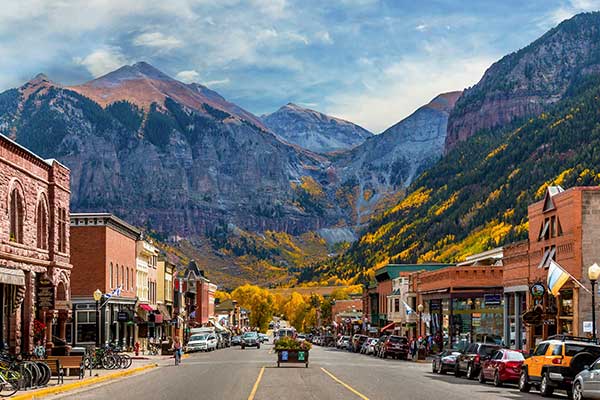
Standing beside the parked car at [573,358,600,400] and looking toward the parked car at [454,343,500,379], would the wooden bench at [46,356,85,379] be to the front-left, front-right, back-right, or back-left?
front-left

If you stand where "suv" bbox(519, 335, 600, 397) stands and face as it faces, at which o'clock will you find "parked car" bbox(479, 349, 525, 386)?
The parked car is roughly at 1 o'clock from the suv.

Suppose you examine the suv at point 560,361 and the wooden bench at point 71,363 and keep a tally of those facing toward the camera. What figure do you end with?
1

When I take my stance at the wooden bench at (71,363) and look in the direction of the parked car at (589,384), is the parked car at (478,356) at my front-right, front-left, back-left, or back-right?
front-left

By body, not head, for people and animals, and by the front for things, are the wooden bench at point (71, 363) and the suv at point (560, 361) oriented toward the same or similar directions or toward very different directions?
very different directions

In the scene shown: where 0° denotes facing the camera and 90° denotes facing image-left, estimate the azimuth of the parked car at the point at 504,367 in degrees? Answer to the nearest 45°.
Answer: approximately 135°

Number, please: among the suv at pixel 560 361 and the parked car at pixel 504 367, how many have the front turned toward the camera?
0

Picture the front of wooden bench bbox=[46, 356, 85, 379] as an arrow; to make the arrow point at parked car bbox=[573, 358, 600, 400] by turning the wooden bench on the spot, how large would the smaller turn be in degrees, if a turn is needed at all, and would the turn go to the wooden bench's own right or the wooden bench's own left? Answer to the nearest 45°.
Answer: approximately 45° to the wooden bench's own left

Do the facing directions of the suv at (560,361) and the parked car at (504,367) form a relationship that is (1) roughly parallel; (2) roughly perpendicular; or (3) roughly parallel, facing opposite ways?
roughly parallel
